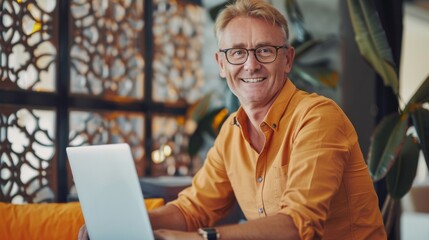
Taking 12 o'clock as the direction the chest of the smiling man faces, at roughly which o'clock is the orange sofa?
The orange sofa is roughly at 2 o'clock from the smiling man.

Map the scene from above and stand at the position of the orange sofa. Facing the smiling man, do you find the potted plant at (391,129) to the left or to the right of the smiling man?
left

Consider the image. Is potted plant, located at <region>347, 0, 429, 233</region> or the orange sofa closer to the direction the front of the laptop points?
the potted plant

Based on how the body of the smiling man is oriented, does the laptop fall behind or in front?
in front

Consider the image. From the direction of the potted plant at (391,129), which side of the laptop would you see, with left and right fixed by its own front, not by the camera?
front

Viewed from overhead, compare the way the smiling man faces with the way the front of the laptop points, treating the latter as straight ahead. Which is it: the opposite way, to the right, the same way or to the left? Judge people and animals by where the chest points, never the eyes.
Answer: the opposite way

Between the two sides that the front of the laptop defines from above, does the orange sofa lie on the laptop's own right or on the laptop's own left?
on the laptop's own left

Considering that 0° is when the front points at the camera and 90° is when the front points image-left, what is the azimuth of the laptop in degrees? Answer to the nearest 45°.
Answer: approximately 225°
